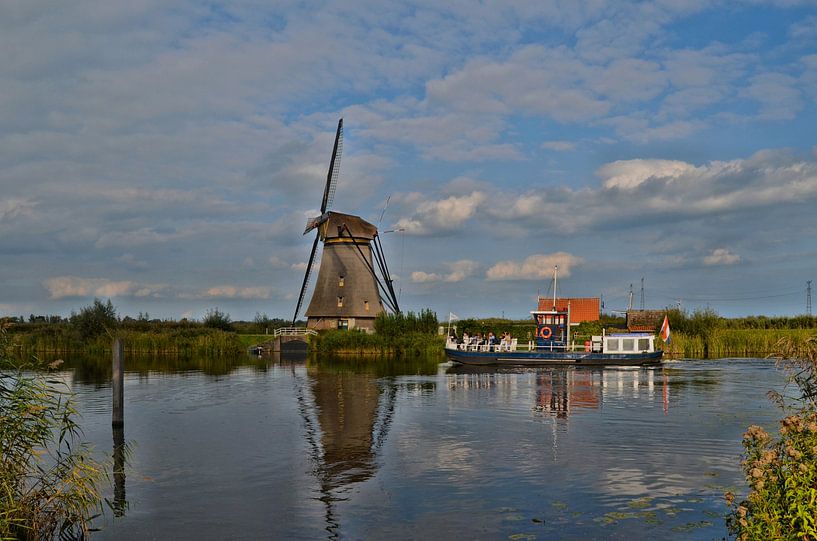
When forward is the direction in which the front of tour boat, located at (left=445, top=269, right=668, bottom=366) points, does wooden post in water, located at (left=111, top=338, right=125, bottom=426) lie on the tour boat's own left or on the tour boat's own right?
on the tour boat's own left

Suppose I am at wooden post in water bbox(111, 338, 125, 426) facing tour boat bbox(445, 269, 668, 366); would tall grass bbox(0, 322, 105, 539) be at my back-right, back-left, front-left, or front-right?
back-right

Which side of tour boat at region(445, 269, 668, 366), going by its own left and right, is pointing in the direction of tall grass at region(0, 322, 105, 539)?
left

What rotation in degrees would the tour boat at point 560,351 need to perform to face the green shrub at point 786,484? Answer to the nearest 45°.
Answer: approximately 90° to its left

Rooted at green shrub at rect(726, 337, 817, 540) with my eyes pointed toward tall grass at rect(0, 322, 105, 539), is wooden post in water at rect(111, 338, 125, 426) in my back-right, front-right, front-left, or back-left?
front-right

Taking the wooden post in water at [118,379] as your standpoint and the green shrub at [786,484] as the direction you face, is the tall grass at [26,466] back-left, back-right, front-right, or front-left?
front-right

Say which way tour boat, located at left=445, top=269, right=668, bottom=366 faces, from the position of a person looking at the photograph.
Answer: facing to the left of the viewer

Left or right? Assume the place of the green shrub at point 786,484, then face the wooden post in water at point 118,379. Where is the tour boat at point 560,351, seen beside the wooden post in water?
right
